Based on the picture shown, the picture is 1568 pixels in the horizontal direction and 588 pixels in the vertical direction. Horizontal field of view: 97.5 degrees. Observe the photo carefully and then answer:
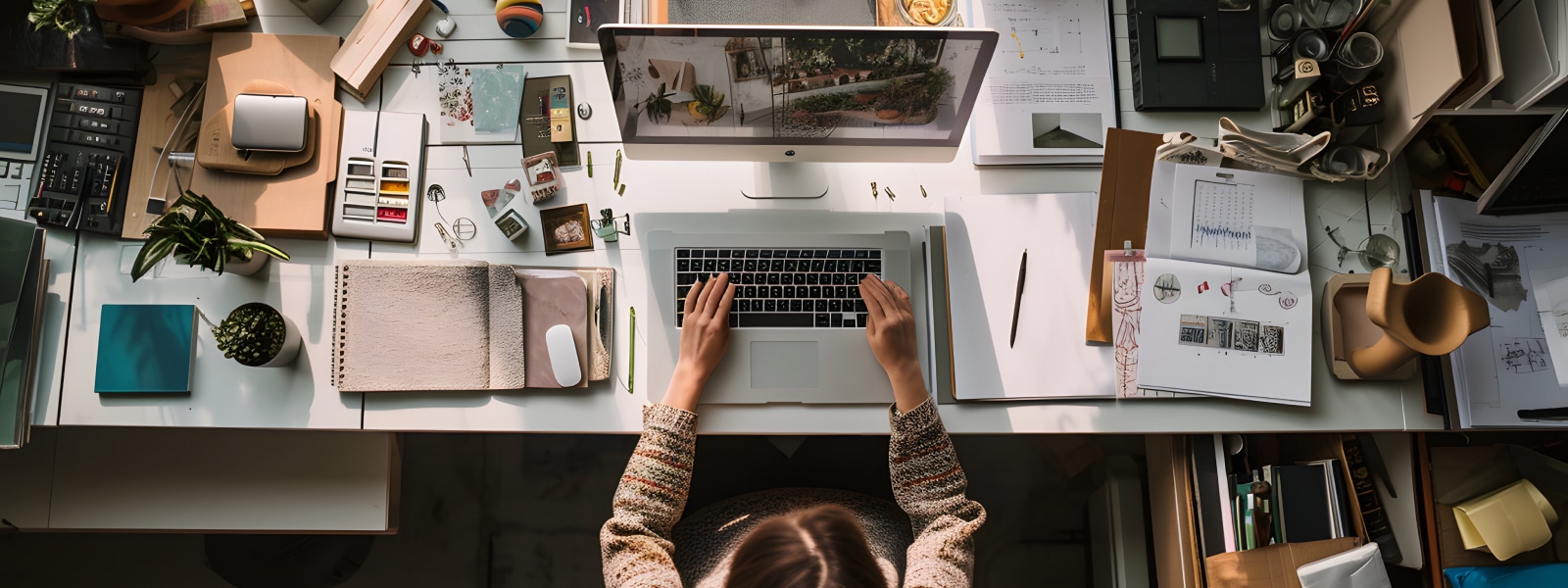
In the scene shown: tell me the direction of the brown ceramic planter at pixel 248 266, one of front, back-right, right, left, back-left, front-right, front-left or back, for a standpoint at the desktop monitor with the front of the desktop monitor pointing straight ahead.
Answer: right

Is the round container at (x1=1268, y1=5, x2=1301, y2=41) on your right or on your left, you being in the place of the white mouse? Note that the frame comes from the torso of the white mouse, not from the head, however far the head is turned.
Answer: on your right

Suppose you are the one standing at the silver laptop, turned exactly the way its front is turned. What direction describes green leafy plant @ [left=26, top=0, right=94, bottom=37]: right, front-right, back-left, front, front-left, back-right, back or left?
right

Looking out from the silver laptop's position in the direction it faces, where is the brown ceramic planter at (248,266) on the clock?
The brown ceramic planter is roughly at 3 o'clock from the silver laptop.

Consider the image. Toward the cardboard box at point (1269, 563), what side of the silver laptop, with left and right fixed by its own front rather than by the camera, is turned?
left

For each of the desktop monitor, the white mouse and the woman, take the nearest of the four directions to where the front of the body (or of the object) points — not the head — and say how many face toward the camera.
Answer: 1

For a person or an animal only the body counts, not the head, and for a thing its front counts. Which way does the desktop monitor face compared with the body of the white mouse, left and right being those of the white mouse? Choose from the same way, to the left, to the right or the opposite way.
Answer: the opposite way

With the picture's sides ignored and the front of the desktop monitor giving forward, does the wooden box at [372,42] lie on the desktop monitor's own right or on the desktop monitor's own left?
on the desktop monitor's own right

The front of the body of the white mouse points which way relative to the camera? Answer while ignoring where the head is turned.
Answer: away from the camera

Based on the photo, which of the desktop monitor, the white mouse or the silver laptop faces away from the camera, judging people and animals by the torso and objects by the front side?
the white mouse

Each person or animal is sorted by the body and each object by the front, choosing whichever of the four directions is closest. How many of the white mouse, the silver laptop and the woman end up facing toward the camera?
1

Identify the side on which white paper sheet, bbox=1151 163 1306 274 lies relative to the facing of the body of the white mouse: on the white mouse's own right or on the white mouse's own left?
on the white mouse's own right

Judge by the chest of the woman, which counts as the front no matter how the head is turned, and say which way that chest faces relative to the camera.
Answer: away from the camera

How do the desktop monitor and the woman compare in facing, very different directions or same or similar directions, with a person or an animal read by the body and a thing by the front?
very different directions
